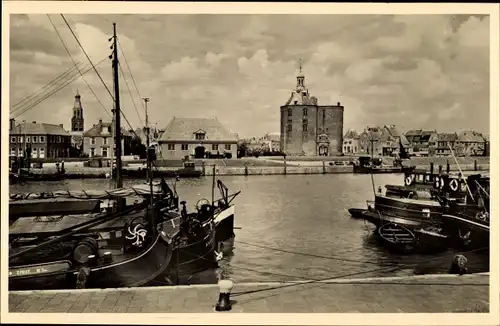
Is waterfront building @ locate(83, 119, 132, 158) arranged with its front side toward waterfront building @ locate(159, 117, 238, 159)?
no

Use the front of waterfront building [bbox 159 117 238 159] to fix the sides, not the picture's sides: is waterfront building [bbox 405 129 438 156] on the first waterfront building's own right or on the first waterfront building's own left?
on the first waterfront building's own left

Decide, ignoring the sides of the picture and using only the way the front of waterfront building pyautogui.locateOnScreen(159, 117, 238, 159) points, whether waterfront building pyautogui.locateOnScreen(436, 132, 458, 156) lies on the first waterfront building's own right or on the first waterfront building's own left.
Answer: on the first waterfront building's own left

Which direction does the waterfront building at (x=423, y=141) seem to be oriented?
toward the camera

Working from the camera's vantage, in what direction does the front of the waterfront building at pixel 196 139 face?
facing the viewer

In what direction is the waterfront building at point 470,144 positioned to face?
toward the camera

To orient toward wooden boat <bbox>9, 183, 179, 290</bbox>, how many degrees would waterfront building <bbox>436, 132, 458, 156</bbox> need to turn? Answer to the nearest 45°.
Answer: approximately 45° to its right

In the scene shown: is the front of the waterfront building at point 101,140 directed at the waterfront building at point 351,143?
no

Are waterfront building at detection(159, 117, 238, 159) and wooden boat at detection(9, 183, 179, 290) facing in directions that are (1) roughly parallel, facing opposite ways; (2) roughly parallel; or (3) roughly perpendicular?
roughly perpendicular

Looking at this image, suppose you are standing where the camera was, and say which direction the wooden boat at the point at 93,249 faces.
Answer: facing to the right of the viewer
